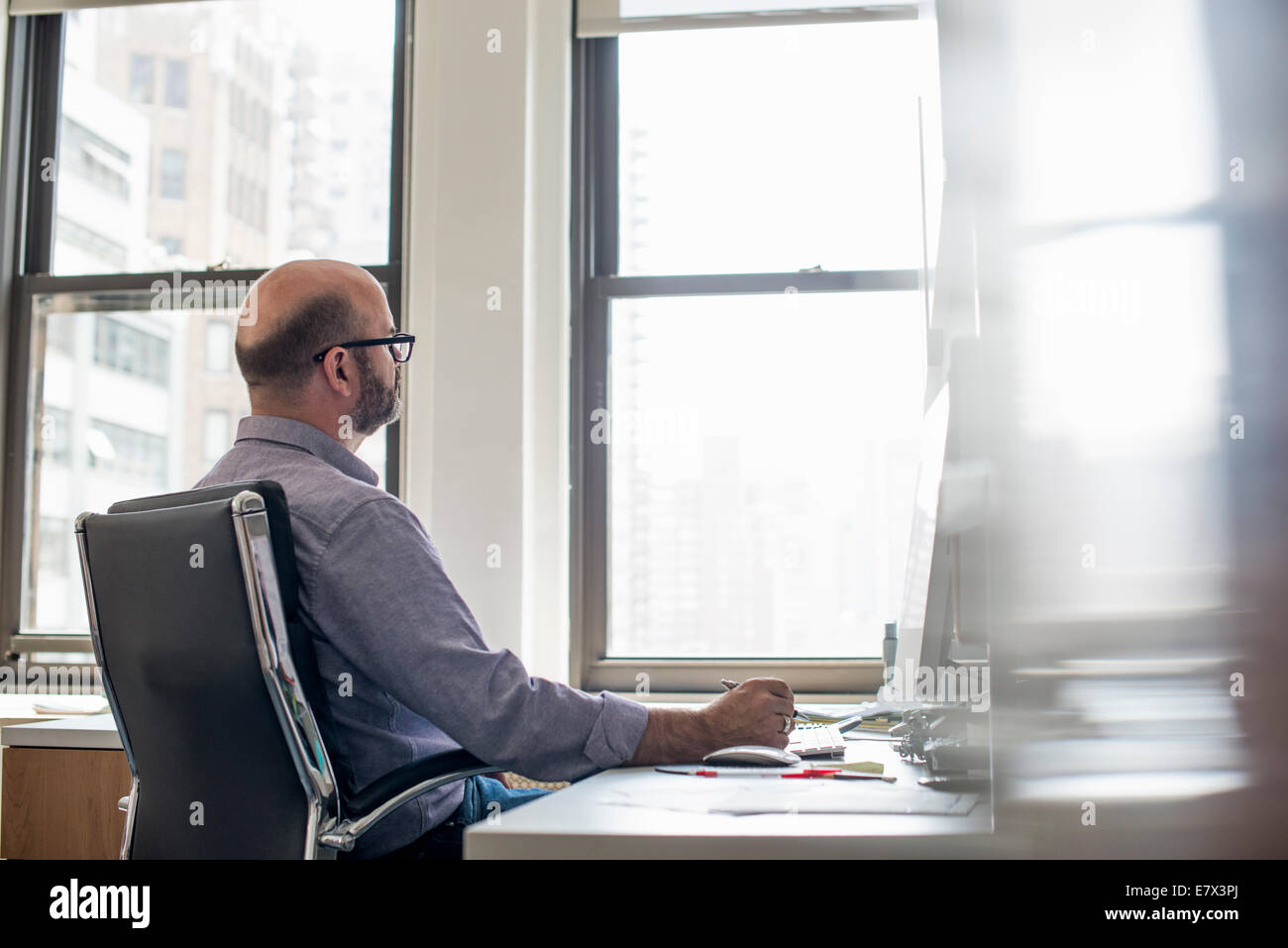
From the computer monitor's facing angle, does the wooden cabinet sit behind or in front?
in front

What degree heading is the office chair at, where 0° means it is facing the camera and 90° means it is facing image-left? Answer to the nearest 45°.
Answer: approximately 225°

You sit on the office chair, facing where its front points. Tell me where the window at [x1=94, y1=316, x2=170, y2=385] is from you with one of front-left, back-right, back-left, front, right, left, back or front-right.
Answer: front-left

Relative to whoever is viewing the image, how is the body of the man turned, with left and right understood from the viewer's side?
facing away from the viewer and to the right of the viewer

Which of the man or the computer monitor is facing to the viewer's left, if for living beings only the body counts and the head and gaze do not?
the computer monitor

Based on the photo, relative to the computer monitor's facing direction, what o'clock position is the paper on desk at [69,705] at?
The paper on desk is roughly at 1 o'clock from the computer monitor.

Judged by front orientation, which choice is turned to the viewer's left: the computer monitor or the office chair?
the computer monitor

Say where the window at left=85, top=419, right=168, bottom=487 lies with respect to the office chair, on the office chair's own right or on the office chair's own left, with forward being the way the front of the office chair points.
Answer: on the office chair's own left

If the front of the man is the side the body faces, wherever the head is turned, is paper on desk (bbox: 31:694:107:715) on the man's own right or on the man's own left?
on the man's own left

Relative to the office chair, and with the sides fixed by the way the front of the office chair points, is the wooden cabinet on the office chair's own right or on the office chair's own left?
on the office chair's own left

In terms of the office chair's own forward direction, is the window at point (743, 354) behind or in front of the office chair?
in front

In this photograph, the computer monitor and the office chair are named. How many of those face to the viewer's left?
1

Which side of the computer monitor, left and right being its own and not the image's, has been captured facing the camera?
left

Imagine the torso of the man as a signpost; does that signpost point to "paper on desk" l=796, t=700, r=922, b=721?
yes
